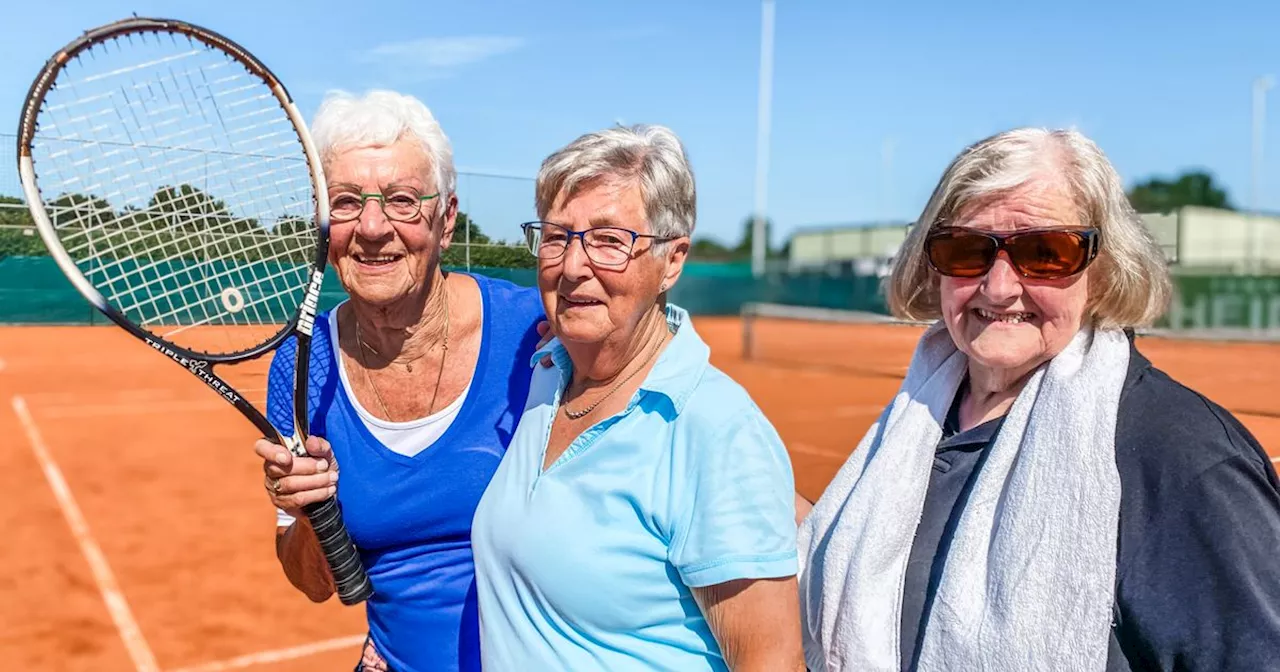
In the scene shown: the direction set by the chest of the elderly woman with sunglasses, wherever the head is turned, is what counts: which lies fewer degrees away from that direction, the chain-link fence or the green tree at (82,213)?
the green tree

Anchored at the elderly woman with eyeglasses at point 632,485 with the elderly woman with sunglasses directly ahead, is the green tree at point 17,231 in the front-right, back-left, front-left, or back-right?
back-left

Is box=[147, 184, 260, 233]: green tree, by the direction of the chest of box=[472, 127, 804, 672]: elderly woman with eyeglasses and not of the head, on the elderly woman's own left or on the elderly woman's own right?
on the elderly woman's own right

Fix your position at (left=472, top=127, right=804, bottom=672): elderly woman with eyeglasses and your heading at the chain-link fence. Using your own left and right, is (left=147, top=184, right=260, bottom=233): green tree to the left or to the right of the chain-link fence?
left

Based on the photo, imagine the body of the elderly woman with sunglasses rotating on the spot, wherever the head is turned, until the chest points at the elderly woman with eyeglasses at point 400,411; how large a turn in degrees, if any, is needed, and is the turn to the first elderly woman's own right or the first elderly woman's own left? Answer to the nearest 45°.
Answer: approximately 45° to the first elderly woman's own right

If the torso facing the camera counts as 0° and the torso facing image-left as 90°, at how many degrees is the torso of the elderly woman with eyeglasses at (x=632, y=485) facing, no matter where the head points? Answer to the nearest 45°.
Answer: approximately 45°

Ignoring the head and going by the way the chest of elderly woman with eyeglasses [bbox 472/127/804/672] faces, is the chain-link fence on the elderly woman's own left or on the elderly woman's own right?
on the elderly woman's own right

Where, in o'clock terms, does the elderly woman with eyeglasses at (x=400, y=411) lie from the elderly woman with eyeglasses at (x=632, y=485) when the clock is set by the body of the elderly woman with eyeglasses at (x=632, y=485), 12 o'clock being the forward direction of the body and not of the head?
the elderly woman with eyeglasses at (x=400, y=411) is roughly at 3 o'clock from the elderly woman with eyeglasses at (x=632, y=485).

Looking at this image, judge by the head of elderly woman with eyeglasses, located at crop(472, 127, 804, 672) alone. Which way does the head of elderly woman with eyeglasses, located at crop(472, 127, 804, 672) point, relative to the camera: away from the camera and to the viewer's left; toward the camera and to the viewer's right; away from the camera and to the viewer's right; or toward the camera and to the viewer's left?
toward the camera and to the viewer's left

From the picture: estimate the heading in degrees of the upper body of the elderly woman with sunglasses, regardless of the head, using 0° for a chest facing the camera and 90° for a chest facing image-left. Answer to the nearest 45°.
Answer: approximately 45°

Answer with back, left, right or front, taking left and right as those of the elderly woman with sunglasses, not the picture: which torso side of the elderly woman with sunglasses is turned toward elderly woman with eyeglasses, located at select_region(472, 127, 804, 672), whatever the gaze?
right

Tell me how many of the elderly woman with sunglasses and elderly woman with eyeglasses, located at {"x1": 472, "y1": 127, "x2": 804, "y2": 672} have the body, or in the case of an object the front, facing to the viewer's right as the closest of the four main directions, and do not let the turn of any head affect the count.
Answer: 0
